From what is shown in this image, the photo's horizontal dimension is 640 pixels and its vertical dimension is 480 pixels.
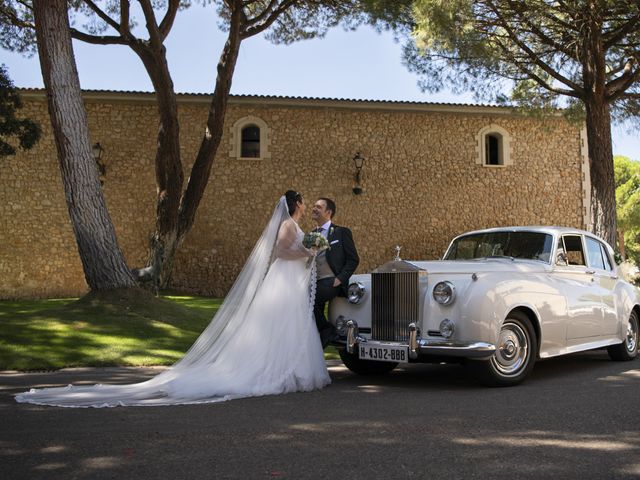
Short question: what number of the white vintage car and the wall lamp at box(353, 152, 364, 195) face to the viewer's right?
0

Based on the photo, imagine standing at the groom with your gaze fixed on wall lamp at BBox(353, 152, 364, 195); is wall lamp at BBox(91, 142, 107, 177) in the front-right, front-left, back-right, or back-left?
front-left

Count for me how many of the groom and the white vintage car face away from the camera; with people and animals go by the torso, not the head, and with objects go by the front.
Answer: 0

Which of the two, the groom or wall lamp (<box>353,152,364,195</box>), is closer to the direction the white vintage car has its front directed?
the groom

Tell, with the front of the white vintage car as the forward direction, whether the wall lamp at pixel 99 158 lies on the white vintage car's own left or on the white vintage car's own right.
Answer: on the white vintage car's own right

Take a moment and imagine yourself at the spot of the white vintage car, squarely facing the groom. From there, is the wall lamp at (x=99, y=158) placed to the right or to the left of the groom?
right

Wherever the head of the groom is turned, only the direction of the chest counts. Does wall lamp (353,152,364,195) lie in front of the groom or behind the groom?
behind

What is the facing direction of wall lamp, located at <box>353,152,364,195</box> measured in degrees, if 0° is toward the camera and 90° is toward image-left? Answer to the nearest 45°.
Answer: approximately 0°

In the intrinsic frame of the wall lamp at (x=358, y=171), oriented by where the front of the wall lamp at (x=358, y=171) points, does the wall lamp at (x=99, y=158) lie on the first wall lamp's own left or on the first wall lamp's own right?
on the first wall lamp's own right

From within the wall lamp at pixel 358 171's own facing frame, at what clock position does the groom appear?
The groom is roughly at 12 o'clock from the wall lamp.

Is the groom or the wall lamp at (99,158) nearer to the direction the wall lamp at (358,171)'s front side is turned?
the groom

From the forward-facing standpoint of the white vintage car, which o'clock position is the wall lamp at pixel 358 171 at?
The wall lamp is roughly at 4 o'clock from the white vintage car.

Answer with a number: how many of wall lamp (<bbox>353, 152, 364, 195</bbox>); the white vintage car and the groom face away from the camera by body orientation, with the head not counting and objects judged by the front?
0

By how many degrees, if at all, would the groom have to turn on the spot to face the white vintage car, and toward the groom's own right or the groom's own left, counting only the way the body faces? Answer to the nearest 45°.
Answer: approximately 135° to the groom's own left

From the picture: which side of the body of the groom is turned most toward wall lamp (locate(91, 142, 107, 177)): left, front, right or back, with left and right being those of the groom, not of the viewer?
right

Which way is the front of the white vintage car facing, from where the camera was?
facing the viewer and to the left of the viewer
